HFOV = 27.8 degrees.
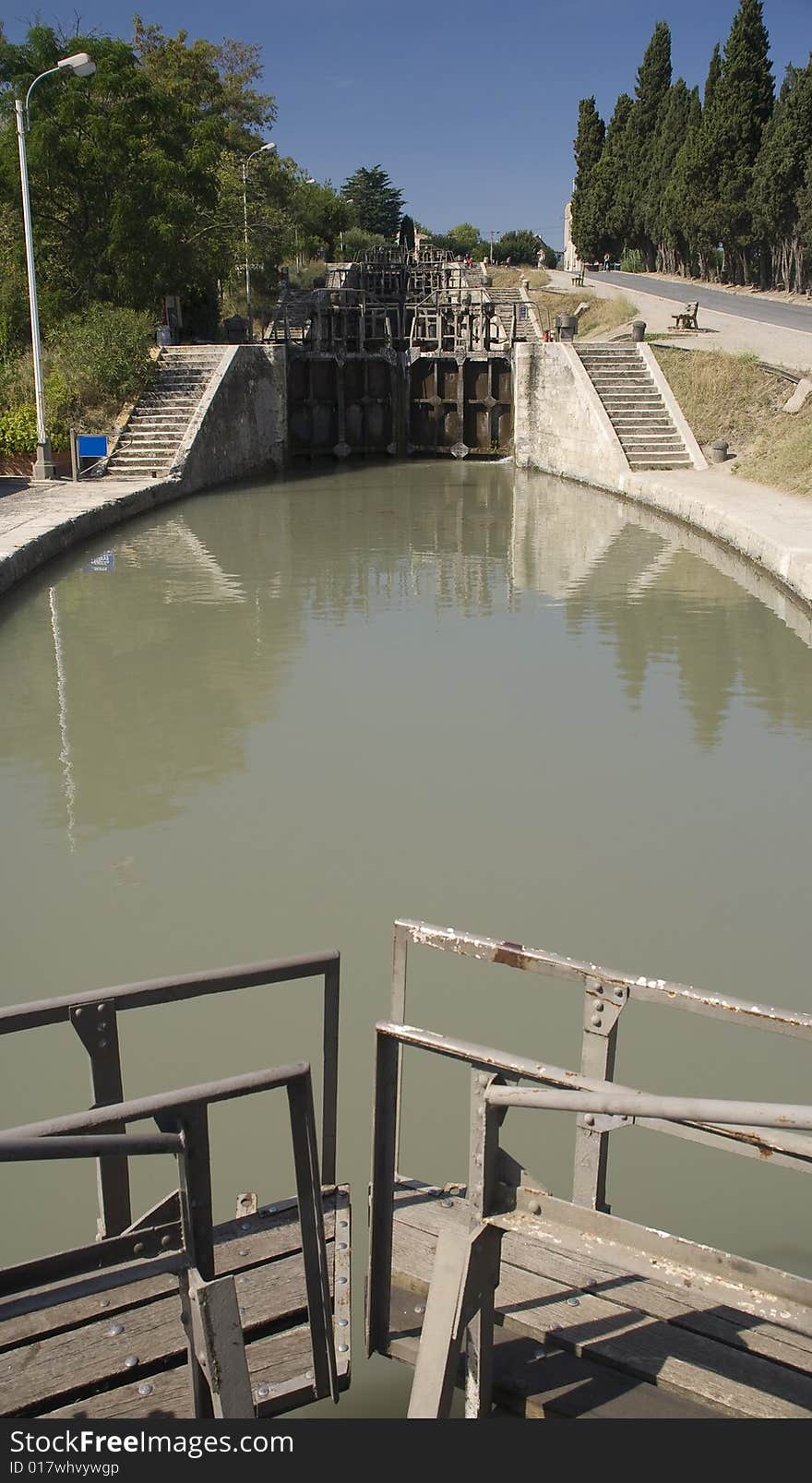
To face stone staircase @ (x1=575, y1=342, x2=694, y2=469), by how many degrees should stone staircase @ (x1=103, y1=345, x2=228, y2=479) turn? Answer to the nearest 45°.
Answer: approximately 90° to its left

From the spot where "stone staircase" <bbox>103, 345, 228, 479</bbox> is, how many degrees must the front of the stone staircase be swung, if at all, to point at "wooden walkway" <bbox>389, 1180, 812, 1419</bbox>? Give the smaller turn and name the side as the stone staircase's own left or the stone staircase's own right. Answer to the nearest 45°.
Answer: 0° — it already faces it

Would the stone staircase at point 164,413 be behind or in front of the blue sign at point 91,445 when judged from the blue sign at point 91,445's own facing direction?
behind

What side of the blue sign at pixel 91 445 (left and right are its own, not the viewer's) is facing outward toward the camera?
front

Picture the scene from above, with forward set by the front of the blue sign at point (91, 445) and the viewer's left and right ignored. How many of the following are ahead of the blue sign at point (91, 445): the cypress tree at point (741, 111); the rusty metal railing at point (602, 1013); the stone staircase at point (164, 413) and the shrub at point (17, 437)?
1

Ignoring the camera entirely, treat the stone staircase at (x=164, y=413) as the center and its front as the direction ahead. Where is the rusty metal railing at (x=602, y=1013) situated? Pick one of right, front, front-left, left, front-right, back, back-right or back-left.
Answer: front

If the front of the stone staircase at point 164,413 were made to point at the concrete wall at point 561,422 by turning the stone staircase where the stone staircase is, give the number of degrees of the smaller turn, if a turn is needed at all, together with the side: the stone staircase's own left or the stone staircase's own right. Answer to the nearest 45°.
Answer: approximately 90° to the stone staircase's own left

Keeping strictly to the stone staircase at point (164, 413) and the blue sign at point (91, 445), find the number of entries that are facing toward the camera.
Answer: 2

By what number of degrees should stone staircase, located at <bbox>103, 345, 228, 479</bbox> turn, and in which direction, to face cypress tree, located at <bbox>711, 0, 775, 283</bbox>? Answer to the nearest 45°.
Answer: approximately 135° to its left

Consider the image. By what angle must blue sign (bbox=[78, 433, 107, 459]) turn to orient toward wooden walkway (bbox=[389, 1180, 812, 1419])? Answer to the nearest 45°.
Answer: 0° — it already faces it

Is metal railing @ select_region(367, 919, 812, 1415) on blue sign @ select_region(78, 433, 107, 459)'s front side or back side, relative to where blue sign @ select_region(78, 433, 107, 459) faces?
on the front side

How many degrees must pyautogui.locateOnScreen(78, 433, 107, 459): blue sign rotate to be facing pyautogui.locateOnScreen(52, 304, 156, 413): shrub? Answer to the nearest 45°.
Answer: approximately 180°

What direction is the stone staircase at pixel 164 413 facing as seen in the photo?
toward the camera

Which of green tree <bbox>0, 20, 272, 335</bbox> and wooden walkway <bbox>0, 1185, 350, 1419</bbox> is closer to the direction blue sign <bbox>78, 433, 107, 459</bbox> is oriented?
the wooden walkway

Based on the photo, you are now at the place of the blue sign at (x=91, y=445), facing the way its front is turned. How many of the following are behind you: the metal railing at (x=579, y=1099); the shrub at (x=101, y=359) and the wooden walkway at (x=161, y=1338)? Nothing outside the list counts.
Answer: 1

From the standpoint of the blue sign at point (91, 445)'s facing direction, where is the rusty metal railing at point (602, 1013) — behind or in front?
in front

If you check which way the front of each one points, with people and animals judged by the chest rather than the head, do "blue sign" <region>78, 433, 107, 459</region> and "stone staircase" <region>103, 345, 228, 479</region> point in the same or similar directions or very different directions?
same or similar directions

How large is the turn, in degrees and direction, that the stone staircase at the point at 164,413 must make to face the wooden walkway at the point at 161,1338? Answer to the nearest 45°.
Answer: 0° — it already faces it

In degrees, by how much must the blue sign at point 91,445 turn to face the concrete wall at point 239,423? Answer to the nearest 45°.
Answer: approximately 135° to its left
